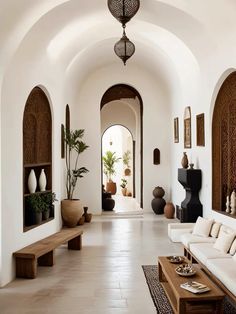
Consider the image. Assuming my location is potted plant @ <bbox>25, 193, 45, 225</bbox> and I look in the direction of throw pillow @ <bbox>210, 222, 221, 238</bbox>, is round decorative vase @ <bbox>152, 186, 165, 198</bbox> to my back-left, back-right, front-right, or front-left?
front-left

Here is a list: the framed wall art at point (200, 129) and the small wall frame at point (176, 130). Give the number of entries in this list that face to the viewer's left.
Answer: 2

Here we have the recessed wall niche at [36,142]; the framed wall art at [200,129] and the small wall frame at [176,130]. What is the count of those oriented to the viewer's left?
2

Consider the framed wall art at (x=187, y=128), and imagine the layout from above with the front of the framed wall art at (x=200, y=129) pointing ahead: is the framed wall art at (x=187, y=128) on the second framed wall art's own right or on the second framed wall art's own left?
on the second framed wall art's own right

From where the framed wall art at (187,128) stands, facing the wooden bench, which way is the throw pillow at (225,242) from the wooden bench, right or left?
left

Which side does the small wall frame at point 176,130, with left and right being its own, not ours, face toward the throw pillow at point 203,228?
left

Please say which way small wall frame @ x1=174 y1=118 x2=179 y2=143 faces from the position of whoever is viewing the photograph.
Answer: facing to the left of the viewer

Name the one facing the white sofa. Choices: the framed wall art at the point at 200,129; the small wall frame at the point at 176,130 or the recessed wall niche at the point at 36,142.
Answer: the recessed wall niche

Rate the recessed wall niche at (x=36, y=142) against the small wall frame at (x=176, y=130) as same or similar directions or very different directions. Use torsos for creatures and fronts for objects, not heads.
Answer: very different directions

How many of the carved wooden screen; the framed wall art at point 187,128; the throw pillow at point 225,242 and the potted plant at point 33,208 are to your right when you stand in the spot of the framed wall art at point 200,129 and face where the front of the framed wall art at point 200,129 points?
1

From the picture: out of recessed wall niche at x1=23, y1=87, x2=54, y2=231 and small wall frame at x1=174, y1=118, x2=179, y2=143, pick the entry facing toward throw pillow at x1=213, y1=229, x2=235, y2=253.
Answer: the recessed wall niche

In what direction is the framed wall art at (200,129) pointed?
to the viewer's left

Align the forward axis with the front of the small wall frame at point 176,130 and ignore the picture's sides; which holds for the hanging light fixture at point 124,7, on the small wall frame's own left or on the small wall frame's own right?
on the small wall frame's own left

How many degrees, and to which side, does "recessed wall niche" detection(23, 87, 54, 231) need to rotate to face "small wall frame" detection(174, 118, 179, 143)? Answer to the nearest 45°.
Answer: approximately 90° to its left

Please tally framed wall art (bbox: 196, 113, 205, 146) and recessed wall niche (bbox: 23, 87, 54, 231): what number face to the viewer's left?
1

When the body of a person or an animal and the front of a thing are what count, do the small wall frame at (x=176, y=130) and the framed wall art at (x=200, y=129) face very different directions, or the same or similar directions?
same or similar directions

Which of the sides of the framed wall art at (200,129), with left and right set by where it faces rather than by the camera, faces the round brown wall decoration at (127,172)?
right
